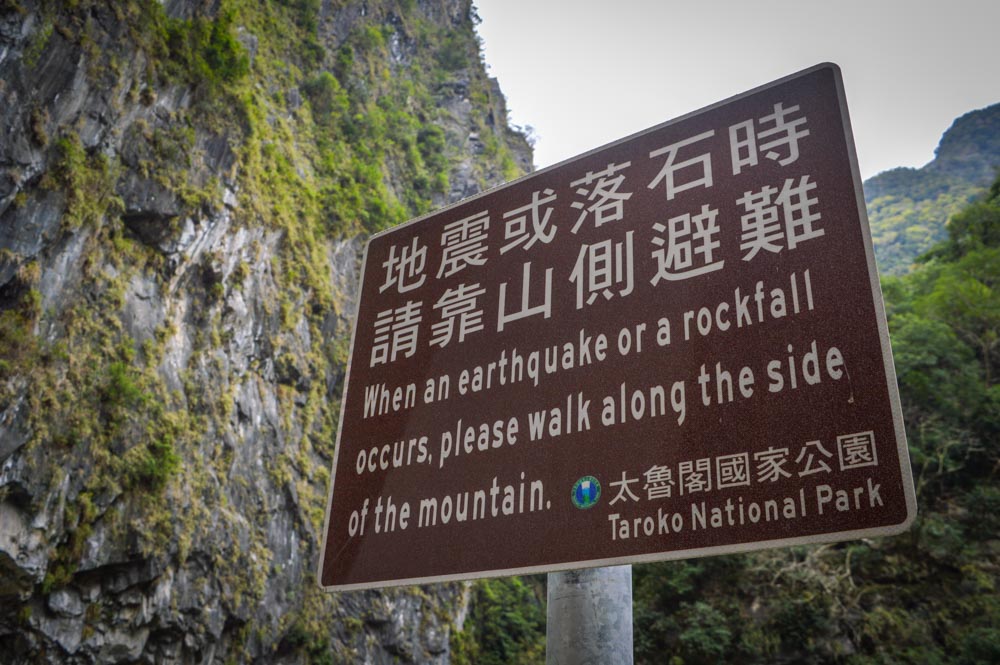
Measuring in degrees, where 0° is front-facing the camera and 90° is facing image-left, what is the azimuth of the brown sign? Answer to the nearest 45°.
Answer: approximately 45°
